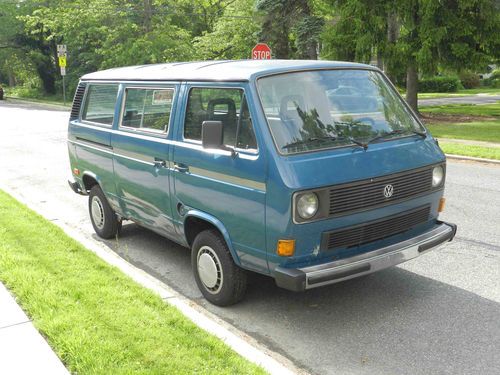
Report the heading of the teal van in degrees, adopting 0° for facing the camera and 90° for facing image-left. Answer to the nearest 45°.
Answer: approximately 315°

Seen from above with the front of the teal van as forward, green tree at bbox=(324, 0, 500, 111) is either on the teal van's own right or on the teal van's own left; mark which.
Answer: on the teal van's own left

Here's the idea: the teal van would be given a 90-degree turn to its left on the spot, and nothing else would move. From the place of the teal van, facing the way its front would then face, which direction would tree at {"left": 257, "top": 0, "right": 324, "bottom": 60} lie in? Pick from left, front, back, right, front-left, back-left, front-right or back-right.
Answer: front-left

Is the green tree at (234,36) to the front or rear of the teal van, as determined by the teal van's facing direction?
to the rear
